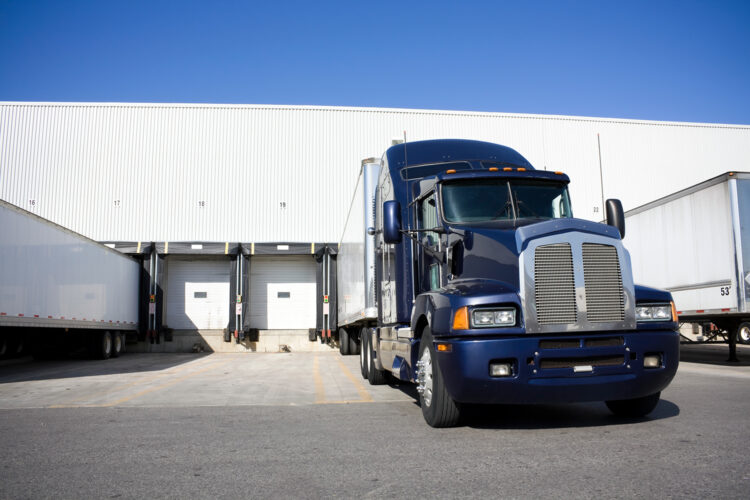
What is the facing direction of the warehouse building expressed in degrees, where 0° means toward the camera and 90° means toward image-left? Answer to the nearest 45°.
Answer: approximately 0°

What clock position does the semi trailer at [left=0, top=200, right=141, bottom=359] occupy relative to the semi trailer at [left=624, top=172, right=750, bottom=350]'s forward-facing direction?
the semi trailer at [left=0, top=200, right=141, bottom=359] is roughly at 4 o'clock from the semi trailer at [left=624, top=172, right=750, bottom=350].

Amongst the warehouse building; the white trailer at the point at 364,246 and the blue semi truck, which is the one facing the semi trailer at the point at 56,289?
the warehouse building

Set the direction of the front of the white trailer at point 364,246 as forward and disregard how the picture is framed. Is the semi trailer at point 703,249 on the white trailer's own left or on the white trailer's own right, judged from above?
on the white trailer's own left

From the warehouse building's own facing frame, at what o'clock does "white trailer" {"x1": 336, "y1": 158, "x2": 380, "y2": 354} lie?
The white trailer is roughly at 11 o'clock from the warehouse building.

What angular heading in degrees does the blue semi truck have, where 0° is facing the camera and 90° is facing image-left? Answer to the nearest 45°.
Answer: approximately 315°

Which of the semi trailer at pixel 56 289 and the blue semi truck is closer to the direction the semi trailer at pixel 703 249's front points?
the blue semi truck

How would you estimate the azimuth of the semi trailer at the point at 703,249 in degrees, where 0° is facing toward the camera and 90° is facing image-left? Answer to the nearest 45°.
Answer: approximately 315°

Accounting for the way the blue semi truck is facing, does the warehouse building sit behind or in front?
behind
